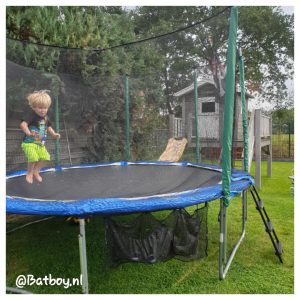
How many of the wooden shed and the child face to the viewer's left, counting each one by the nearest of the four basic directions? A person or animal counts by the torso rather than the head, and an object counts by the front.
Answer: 0

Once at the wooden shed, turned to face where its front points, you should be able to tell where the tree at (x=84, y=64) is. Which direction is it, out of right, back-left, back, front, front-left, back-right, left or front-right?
right

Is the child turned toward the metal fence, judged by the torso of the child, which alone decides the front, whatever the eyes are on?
no

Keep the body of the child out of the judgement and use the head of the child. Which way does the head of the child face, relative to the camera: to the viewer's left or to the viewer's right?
to the viewer's right

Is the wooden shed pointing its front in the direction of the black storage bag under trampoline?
yes

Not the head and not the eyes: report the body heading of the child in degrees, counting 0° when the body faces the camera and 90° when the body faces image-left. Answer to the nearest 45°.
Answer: approximately 315°

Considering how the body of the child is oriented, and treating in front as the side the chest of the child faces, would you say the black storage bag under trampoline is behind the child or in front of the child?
in front

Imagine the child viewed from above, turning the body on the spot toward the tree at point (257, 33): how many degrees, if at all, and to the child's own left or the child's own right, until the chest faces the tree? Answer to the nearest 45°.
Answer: approximately 90° to the child's own left

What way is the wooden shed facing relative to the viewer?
toward the camera

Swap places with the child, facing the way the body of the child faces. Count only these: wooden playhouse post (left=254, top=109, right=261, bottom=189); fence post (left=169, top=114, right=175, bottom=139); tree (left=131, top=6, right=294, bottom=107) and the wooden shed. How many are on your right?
0
